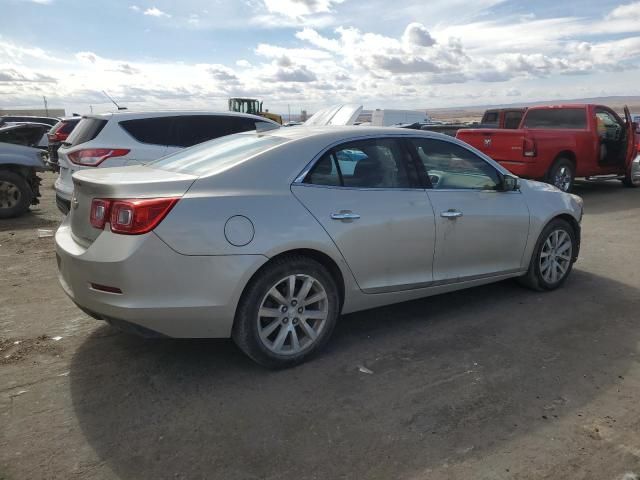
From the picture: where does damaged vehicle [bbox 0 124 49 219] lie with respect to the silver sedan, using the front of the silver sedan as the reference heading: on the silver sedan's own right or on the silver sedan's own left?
on the silver sedan's own left

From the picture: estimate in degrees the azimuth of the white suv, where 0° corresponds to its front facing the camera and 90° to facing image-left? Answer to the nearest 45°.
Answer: approximately 225°

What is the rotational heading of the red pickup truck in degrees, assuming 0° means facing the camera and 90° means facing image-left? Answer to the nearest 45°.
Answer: approximately 225°

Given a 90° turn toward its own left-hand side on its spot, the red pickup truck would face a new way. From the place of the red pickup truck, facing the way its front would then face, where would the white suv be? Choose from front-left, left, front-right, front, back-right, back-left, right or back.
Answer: left

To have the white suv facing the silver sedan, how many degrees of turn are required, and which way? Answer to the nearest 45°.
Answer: approximately 135° to its right

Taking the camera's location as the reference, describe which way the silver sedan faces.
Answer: facing away from the viewer and to the right of the viewer

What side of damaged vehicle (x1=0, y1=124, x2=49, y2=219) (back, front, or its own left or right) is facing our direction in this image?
right

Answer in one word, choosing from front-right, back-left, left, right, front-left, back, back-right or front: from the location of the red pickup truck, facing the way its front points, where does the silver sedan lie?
back-right
